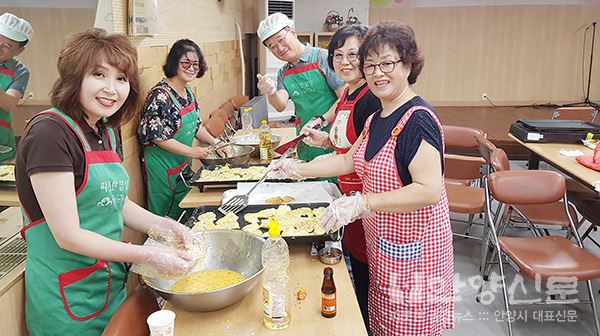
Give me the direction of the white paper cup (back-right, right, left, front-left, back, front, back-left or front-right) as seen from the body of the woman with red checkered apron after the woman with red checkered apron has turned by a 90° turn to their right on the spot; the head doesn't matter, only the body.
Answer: left

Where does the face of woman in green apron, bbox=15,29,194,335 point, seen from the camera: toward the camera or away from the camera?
toward the camera

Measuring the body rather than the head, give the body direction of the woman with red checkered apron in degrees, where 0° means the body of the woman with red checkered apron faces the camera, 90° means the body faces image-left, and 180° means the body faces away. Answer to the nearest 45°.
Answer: approximately 45°

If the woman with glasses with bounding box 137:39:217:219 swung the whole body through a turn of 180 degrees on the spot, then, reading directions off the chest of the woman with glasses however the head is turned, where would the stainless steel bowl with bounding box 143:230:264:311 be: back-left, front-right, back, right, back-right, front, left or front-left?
back-left

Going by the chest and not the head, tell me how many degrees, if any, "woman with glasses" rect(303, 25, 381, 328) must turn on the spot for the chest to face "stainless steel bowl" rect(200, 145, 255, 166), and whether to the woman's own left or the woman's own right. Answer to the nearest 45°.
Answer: approximately 90° to the woman's own right

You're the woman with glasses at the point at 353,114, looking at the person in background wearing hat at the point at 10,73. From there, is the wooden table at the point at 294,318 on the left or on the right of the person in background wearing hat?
left

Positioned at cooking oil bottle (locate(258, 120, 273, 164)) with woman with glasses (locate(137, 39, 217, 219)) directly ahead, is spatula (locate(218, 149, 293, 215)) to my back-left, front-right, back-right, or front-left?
front-left

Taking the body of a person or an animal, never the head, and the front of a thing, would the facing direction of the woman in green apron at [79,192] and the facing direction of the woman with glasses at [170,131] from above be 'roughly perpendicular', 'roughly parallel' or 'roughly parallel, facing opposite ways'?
roughly parallel

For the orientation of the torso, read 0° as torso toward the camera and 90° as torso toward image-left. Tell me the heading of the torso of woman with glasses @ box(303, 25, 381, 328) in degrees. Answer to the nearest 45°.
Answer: approximately 45°
